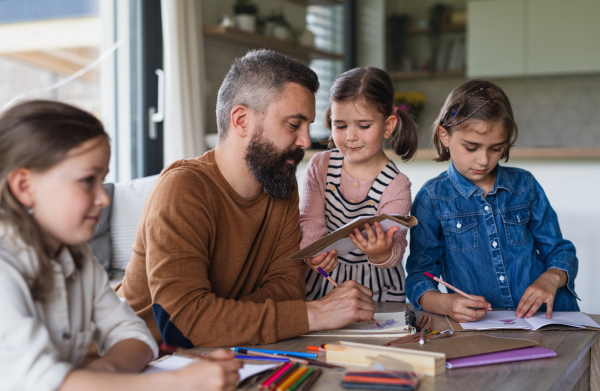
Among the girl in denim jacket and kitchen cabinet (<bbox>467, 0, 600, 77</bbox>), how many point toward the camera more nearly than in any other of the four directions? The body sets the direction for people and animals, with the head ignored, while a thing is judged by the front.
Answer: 2

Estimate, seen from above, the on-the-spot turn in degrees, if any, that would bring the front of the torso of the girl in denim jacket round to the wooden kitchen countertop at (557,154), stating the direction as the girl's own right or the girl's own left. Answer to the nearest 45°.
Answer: approximately 180°

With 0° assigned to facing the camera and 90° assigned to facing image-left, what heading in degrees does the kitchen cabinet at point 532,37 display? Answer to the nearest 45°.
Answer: approximately 0°

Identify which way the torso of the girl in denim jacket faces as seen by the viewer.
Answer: toward the camera

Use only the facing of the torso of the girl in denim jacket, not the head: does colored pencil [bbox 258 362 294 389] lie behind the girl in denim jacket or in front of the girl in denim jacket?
in front

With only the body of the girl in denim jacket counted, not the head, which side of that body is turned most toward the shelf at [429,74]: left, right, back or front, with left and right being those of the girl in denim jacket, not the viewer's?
back

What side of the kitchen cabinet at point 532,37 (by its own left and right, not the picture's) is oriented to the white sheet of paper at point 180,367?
front

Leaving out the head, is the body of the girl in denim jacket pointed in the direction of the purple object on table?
yes

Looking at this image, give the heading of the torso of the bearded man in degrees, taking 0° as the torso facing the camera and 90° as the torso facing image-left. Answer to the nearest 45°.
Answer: approximately 315°

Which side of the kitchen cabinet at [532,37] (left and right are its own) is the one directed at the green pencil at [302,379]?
front

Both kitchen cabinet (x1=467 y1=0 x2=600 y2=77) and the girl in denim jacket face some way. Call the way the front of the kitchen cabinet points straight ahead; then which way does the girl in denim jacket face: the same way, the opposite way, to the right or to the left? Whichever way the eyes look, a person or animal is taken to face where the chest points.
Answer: the same way
